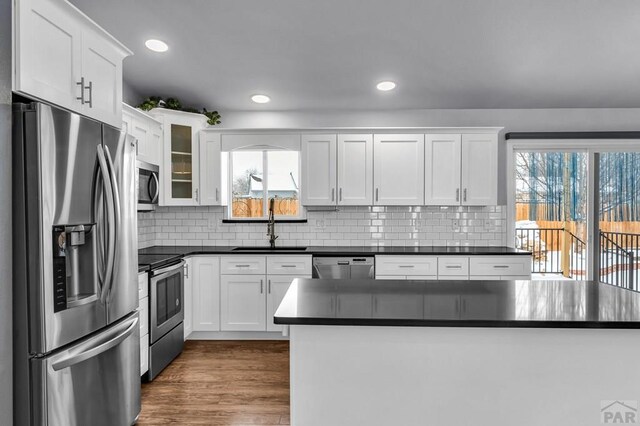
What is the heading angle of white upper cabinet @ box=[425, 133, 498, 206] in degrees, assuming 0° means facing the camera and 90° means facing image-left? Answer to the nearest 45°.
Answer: approximately 0°

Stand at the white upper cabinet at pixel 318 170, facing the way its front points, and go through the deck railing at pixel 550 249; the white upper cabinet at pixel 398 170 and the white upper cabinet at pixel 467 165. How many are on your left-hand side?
3

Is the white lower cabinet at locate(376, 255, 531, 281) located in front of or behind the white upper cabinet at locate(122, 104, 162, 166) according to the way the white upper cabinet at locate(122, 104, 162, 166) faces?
in front

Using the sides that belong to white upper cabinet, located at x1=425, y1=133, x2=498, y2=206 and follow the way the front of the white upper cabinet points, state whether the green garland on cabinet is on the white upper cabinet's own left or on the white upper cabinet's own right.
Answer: on the white upper cabinet's own right

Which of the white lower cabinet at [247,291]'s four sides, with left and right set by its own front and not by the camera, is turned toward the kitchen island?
front

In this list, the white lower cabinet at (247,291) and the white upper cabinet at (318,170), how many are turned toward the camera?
2

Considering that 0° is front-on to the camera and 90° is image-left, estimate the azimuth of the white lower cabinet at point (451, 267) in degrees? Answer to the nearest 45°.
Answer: approximately 0°

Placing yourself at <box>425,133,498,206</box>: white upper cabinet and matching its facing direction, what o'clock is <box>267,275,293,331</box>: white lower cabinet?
The white lower cabinet is roughly at 2 o'clock from the white upper cabinet.

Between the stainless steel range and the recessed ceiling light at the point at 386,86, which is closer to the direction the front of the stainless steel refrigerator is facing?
the recessed ceiling light
